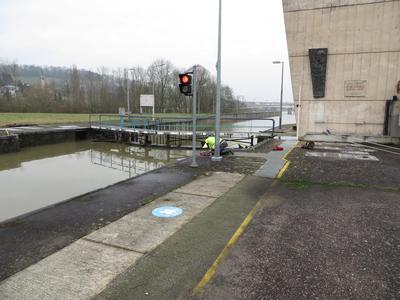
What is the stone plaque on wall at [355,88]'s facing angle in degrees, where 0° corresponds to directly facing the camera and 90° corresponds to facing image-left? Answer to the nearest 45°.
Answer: approximately 0°

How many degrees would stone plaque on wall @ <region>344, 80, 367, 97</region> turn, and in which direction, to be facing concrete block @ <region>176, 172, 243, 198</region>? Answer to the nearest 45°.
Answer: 0° — it already faces it

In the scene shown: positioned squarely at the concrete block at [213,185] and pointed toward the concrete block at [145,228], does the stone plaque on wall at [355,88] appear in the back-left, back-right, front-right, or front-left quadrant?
back-left

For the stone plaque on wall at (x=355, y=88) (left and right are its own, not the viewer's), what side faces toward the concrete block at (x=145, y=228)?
front

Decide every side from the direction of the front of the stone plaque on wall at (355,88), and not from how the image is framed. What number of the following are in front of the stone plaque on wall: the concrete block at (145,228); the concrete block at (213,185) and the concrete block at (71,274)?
3

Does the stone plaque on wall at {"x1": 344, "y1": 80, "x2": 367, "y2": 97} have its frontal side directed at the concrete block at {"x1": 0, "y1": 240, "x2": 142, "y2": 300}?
yes
